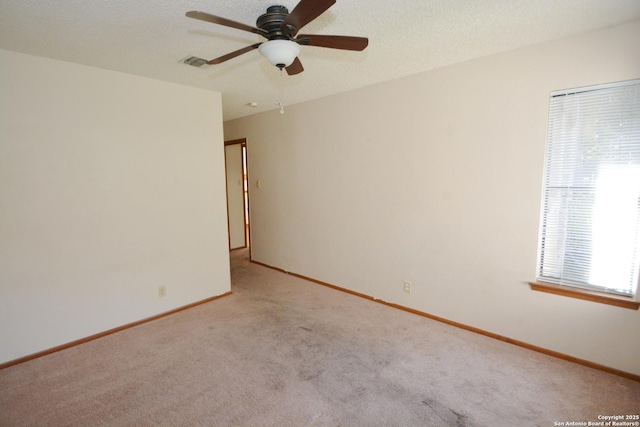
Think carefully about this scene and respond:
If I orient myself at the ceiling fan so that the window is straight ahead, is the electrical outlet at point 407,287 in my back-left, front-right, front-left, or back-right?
front-left

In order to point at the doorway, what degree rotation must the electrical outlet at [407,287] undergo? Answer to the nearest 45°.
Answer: approximately 90° to its right

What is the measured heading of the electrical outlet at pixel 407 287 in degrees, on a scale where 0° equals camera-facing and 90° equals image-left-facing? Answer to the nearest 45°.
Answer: approximately 45°

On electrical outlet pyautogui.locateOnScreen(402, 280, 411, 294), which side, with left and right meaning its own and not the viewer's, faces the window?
left
